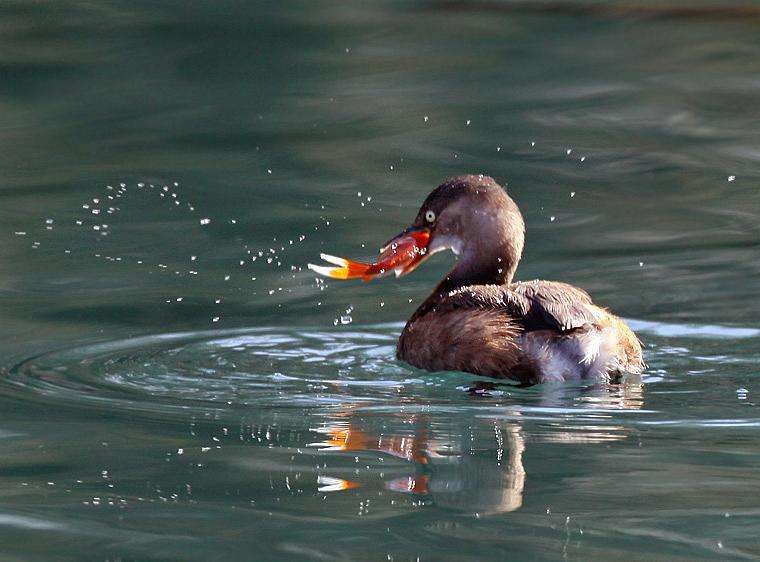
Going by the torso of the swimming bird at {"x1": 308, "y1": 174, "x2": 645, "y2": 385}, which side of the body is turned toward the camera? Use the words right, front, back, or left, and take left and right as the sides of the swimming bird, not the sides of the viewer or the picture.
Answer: left
